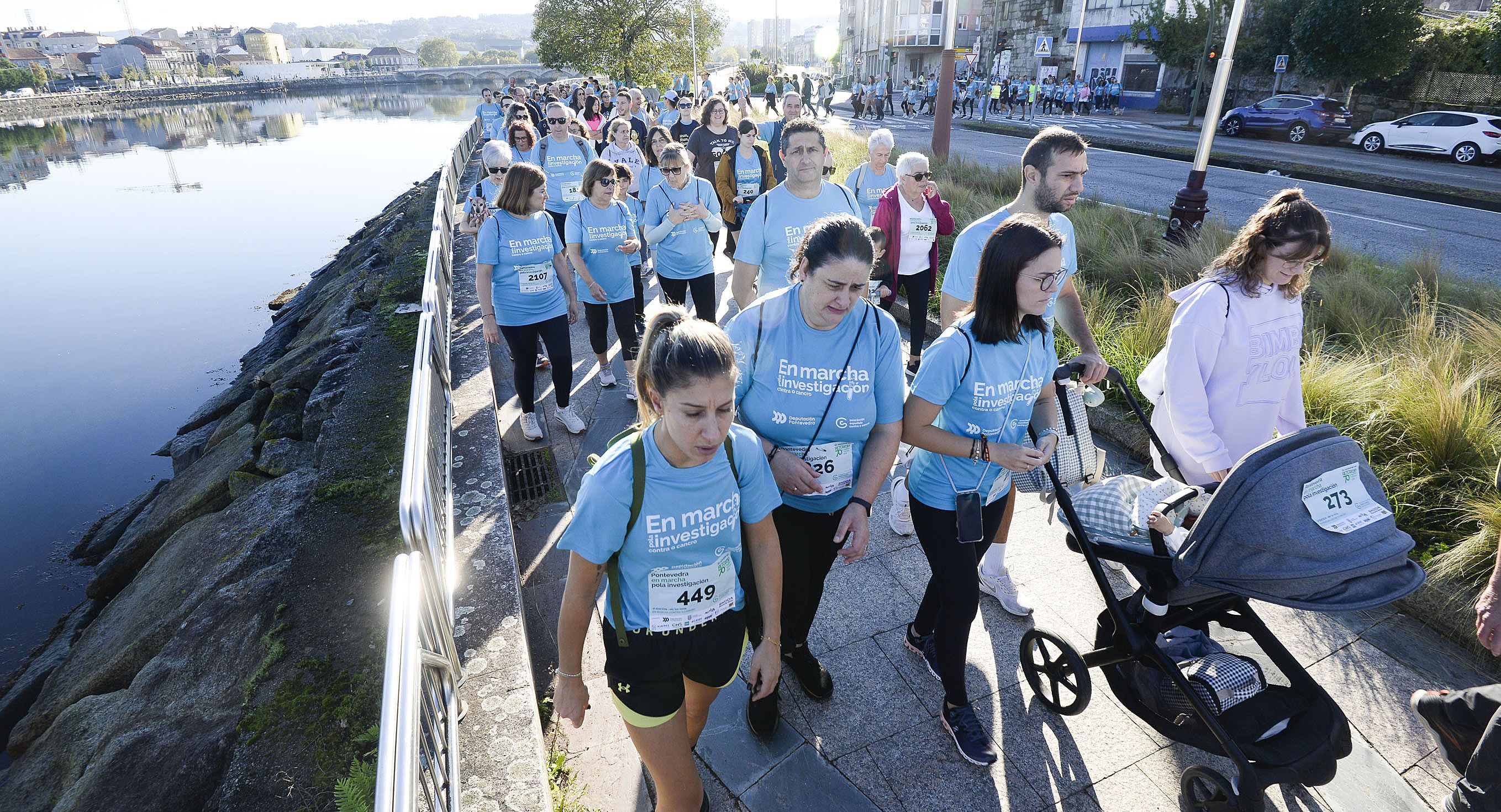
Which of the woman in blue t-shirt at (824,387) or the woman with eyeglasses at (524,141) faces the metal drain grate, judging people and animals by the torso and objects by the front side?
the woman with eyeglasses

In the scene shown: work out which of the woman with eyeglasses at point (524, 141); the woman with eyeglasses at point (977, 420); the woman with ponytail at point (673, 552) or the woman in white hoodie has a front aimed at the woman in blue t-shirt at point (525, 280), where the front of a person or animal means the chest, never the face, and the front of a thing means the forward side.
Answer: the woman with eyeglasses at point (524, 141)

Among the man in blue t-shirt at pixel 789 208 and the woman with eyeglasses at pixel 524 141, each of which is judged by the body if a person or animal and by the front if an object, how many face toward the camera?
2

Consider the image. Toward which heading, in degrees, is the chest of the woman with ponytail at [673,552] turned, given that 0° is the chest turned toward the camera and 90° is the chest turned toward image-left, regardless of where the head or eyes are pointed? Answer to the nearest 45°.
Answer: approximately 315°

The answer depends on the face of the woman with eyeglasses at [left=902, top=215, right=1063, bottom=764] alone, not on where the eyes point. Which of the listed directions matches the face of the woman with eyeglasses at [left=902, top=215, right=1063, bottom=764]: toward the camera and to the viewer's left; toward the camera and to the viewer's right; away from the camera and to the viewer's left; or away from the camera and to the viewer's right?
toward the camera and to the viewer's right

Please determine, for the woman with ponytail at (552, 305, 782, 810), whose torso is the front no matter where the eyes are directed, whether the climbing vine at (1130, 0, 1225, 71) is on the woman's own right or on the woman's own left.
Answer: on the woman's own left

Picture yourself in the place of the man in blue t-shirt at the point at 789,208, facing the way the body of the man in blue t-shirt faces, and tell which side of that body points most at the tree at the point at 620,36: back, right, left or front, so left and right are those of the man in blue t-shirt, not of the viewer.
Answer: back

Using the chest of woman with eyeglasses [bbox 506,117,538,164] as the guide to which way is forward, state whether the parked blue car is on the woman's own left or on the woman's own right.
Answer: on the woman's own left

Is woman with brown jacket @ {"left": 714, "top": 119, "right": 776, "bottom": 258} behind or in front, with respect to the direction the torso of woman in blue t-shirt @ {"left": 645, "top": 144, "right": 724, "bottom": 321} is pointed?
behind

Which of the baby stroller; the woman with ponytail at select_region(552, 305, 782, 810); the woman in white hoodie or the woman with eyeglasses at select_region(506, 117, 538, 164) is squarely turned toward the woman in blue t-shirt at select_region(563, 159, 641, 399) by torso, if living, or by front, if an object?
the woman with eyeglasses

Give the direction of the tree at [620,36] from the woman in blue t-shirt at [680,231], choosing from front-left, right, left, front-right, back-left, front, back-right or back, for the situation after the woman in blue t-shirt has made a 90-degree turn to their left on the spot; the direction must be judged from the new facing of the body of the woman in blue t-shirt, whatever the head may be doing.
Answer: left
